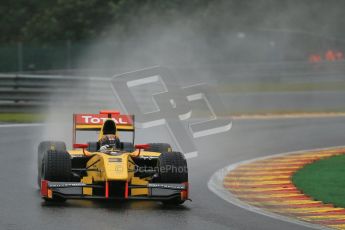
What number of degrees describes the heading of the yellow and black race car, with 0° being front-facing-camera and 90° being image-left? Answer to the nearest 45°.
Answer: approximately 0°
